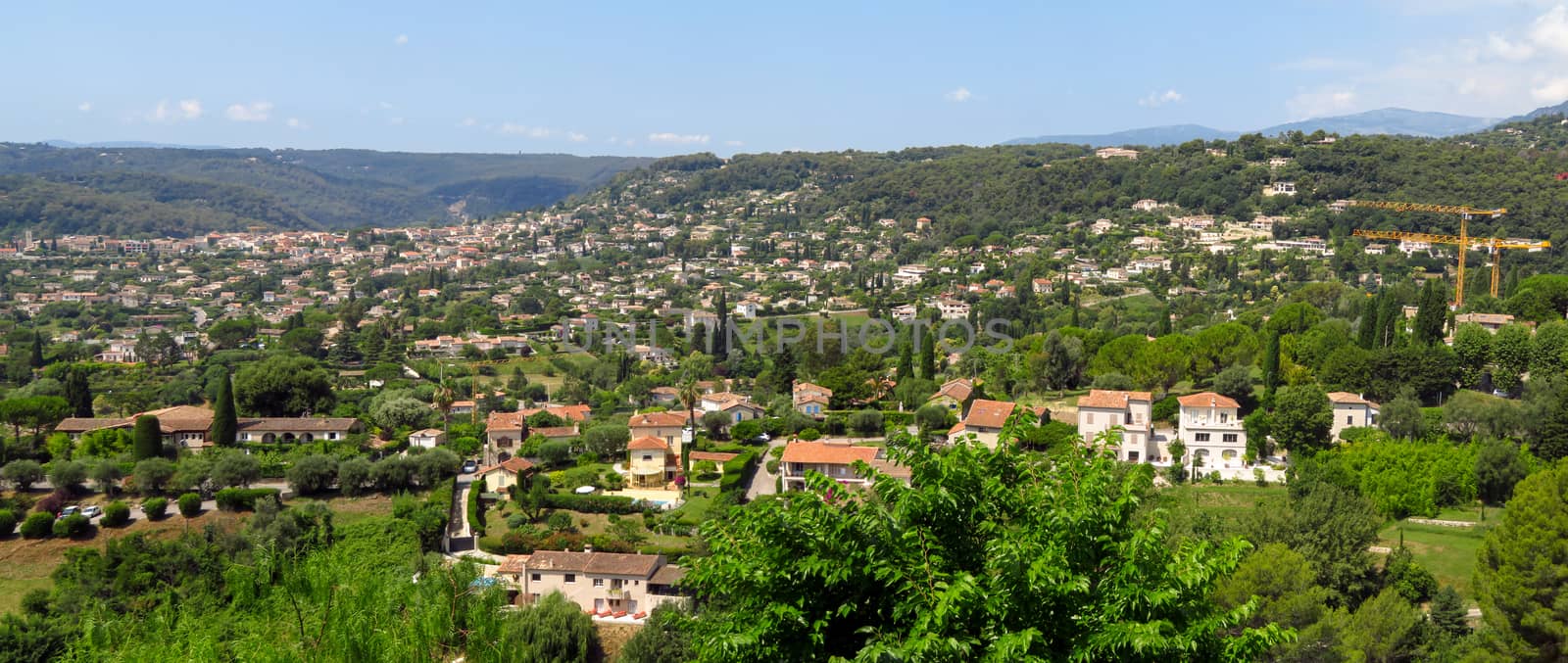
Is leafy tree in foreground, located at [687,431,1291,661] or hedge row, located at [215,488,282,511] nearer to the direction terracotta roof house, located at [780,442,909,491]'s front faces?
the leafy tree in foreground

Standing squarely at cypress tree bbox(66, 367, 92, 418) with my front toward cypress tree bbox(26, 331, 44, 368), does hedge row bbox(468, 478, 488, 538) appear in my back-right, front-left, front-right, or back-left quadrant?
back-right

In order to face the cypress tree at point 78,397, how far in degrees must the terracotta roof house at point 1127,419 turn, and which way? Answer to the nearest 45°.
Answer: approximately 90° to its right

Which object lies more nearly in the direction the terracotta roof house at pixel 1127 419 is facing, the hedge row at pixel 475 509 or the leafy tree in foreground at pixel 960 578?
the leafy tree in foreground

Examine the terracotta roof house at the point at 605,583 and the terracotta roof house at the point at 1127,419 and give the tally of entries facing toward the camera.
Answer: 2

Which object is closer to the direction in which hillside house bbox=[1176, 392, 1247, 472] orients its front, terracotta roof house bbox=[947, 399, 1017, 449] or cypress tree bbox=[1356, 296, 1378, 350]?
the terracotta roof house

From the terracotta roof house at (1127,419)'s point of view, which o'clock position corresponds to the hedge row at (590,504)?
The hedge row is roughly at 2 o'clock from the terracotta roof house.

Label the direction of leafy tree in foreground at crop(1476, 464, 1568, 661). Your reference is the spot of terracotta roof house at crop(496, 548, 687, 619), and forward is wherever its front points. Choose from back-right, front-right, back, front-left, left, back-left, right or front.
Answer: front-left

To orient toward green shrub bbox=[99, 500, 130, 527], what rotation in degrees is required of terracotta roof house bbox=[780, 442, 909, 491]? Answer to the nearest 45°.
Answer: approximately 90° to its right

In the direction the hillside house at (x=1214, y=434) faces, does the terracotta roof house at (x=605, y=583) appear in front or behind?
in front

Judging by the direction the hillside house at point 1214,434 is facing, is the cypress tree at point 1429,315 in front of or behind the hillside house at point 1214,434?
behind

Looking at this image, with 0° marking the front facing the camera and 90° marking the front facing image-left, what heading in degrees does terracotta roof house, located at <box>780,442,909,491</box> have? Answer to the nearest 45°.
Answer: approximately 0°
